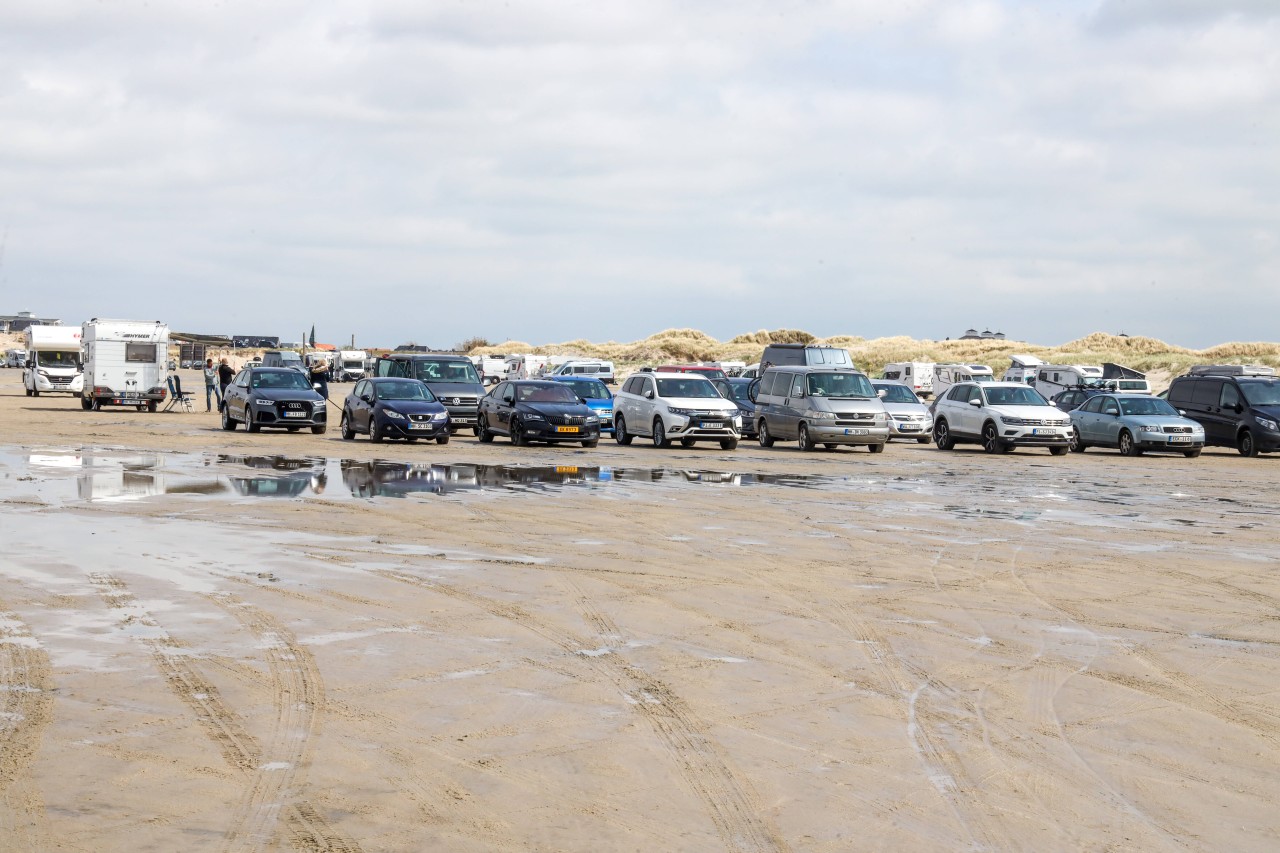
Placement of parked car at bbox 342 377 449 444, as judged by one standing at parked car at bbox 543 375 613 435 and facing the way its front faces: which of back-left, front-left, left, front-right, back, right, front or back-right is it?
right

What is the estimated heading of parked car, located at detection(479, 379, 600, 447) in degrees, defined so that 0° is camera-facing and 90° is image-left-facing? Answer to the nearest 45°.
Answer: approximately 315°

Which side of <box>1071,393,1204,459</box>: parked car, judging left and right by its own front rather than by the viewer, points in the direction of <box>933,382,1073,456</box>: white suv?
right

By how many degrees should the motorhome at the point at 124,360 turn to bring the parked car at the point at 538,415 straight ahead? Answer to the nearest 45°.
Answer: approximately 135° to its right

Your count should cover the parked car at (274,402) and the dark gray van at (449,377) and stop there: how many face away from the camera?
0

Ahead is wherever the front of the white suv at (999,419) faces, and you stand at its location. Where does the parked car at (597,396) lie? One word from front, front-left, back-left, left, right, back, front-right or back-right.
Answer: back-right

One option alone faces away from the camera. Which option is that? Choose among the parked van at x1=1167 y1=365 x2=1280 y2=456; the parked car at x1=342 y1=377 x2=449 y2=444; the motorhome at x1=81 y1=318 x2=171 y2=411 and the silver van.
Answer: the motorhome

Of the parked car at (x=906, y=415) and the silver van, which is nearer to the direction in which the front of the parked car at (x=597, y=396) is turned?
the silver van
